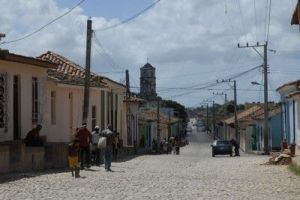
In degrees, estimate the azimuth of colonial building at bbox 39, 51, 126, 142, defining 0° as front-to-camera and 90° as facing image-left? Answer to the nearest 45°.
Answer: approximately 315°

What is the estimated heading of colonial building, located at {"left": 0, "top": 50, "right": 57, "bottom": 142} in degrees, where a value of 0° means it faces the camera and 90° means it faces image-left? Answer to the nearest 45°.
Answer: approximately 315°

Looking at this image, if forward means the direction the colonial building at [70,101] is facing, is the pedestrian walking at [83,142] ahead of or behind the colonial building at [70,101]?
ahead

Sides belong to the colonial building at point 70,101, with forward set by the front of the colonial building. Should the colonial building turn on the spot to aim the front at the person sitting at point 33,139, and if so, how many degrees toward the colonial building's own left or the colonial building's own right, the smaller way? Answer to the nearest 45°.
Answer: approximately 45° to the colonial building's own right

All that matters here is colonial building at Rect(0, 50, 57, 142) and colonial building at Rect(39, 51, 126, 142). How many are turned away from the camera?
0

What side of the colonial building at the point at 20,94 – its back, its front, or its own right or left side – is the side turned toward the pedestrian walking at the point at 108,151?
front

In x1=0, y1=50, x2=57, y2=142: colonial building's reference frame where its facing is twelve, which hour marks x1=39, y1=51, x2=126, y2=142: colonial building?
x1=39, y1=51, x2=126, y2=142: colonial building is roughly at 8 o'clock from x1=0, y1=50, x2=57, y2=142: colonial building.

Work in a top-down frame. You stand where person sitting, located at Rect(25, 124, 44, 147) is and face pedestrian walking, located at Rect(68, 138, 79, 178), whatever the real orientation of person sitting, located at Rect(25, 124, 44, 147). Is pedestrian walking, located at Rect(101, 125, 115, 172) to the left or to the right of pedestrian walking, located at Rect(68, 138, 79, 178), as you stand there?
left

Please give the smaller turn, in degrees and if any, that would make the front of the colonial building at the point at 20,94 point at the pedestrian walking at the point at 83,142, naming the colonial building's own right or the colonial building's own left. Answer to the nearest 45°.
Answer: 0° — it already faces them

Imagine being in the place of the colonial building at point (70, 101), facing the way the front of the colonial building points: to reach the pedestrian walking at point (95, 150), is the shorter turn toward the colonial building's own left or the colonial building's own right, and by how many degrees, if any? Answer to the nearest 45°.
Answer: approximately 45° to the colonial building's own right
